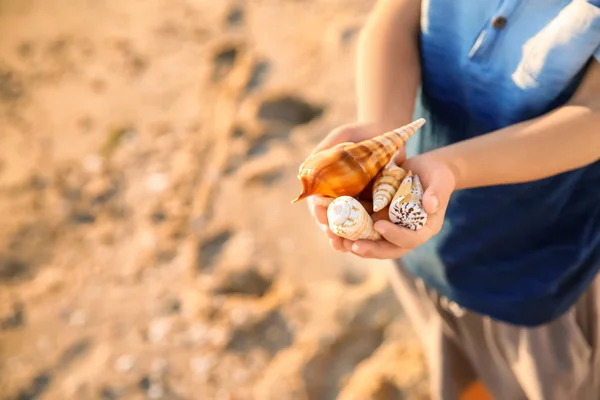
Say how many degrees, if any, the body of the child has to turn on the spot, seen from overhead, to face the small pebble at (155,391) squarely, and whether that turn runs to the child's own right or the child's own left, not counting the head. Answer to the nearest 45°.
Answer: approximately 45° to the child's own right

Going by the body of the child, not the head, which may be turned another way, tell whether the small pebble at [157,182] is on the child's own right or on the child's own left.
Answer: on the child's own right

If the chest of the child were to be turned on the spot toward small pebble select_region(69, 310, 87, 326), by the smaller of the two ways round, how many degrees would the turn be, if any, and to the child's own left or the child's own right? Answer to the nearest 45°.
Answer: approximately 45° to the child's own right

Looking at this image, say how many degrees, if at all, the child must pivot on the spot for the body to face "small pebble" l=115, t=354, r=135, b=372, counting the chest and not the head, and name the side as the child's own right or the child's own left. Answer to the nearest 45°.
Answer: approximately 45° to the child's own right

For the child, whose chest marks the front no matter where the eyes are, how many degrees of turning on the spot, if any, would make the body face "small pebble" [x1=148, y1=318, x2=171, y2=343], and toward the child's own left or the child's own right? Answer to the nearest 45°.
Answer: approximately 45° to the child's own right

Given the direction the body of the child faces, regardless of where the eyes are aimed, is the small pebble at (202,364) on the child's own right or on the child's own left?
on the child's own right

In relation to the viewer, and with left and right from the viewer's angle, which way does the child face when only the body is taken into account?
facing the viewer and to the left of the viewer

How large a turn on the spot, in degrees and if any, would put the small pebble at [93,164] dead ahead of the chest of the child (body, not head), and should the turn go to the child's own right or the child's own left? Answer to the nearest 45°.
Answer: approximately 90° to the child's own right
